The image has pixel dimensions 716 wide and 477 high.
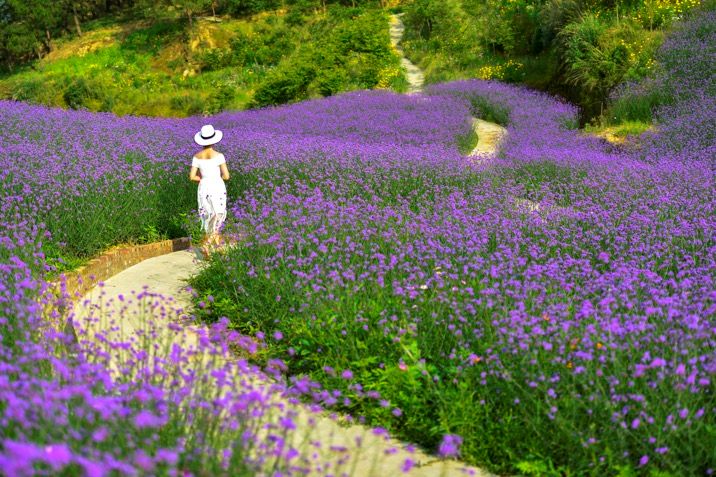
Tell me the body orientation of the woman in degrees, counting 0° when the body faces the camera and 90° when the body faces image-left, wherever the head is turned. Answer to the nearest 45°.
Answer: approximately 180°

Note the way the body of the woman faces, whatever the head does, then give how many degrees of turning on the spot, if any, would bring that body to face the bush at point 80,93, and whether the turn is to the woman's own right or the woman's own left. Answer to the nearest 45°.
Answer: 0° — they already face it

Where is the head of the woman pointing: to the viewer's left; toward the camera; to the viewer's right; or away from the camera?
away from the camera
